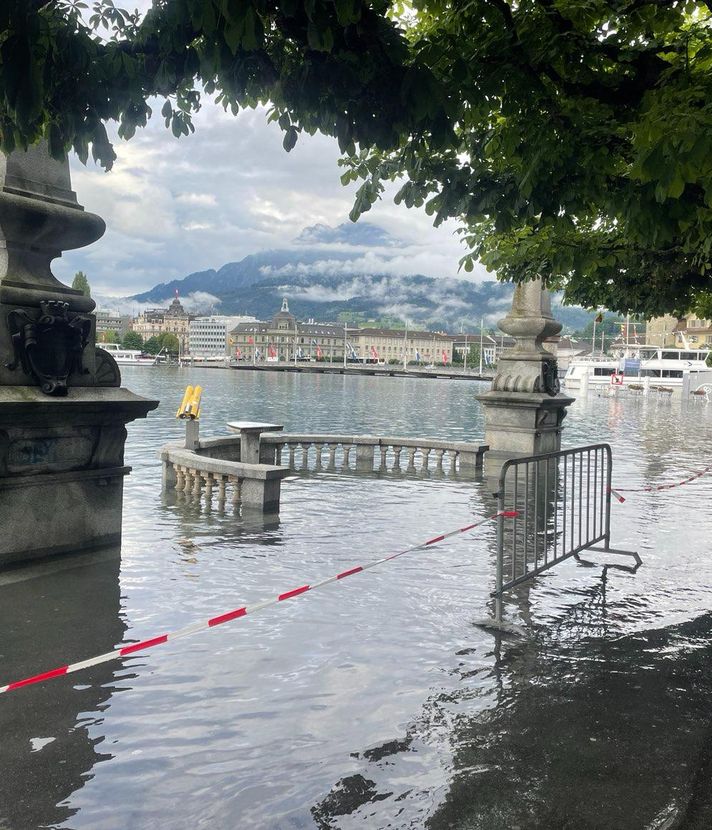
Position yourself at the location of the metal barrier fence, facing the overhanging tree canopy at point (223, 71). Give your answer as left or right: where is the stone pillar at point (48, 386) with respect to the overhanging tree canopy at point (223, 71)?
right

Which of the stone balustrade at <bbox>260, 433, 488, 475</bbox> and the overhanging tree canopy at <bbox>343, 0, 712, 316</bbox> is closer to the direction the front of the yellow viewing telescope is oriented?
the stone balustrade

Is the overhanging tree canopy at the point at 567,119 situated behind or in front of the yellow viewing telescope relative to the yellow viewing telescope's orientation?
behind

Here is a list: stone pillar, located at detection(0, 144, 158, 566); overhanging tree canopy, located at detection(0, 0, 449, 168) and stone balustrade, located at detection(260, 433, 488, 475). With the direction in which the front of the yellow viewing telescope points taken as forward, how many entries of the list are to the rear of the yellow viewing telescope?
2

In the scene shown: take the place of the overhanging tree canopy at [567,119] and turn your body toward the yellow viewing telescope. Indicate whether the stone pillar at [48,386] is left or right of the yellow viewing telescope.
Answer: left

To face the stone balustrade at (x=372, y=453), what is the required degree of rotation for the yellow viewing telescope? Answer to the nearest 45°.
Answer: approximately 45° to its right

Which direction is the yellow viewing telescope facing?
away from the camera

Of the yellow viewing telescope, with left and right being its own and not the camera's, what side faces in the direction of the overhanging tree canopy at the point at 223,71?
back
